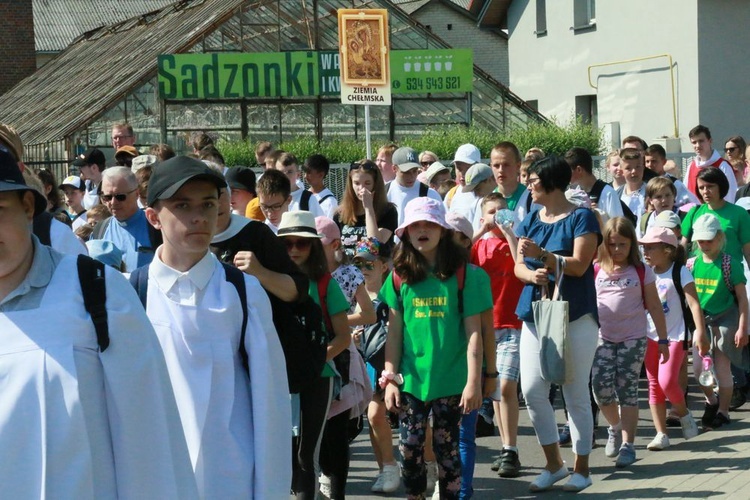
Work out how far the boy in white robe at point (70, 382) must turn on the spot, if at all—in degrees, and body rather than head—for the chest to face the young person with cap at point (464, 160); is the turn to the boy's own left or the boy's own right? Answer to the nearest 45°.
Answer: approximately 135° to the boy's own left

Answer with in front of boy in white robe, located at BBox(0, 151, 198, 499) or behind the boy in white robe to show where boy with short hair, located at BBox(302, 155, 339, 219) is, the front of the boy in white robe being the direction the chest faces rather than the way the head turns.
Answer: behind

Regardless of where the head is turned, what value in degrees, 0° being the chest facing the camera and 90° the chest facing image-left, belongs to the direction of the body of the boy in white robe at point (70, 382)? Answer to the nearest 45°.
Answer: approximately 0°

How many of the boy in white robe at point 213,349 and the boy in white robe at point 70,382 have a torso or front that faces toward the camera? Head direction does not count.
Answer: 2

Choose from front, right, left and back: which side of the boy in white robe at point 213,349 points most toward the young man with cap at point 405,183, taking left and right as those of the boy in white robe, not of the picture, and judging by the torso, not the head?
back

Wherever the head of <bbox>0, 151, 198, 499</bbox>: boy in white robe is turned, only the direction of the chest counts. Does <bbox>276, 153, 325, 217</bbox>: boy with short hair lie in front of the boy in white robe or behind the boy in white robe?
behind
